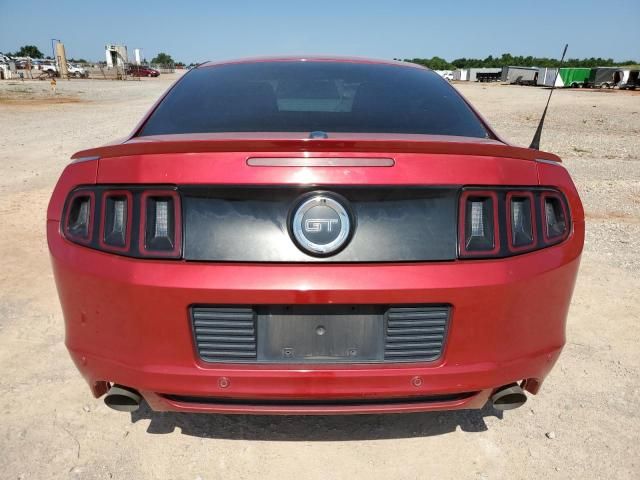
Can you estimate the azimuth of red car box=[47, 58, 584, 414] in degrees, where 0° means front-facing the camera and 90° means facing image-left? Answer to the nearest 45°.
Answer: approximately 180°
